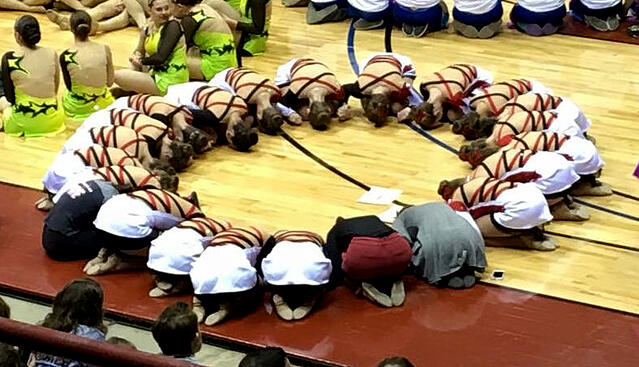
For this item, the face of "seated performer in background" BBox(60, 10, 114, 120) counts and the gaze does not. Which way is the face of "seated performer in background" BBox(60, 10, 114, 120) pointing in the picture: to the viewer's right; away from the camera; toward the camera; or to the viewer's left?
away from the camera

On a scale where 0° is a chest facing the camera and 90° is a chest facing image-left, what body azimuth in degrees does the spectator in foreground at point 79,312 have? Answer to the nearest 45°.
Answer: approximately 180°

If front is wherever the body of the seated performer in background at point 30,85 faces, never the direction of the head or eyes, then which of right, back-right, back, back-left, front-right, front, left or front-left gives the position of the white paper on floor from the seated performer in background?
back-right

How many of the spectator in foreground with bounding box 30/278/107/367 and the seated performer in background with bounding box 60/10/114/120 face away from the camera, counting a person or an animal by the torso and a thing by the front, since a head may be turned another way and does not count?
2

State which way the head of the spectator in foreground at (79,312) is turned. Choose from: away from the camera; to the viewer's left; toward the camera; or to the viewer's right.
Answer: away from the camera

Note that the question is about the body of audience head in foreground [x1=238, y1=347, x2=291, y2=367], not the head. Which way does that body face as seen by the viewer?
away from the camera

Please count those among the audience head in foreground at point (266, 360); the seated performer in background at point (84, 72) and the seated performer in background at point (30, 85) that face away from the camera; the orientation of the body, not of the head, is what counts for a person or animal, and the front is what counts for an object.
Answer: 3

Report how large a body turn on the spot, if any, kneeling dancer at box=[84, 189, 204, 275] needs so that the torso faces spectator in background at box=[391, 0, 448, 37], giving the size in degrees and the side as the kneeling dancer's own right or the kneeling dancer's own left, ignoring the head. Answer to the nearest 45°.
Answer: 0° — they already face them

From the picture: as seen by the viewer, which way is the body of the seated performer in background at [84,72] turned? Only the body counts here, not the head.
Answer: away from the camera

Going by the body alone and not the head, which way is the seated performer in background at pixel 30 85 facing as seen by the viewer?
away from the camera
